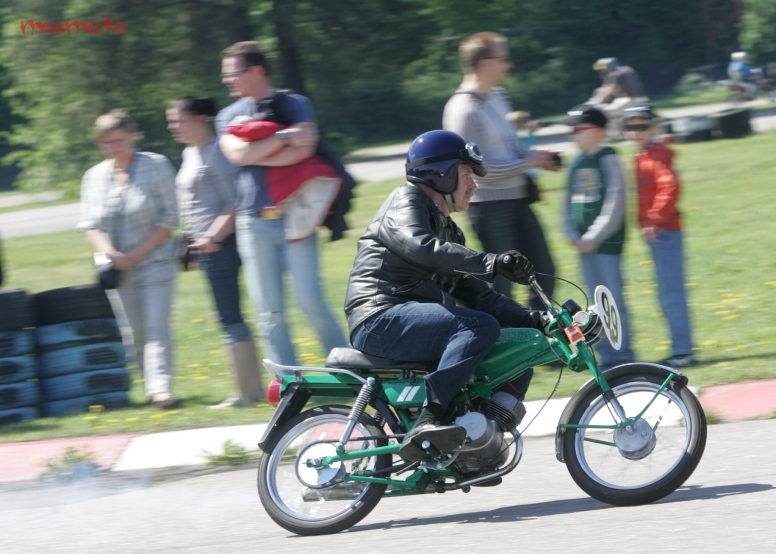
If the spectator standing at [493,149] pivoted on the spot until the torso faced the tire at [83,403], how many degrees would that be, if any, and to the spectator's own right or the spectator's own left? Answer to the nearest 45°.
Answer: approximately 180°

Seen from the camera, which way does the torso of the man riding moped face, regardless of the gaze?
to the viewer's right

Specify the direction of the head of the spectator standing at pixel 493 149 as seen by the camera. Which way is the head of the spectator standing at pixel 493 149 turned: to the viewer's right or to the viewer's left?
to the viewer's right

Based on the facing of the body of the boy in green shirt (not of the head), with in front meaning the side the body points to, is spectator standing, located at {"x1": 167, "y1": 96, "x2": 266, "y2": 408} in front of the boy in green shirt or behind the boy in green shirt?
in front

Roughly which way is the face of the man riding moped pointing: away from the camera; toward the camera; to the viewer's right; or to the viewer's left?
to the viewer's right

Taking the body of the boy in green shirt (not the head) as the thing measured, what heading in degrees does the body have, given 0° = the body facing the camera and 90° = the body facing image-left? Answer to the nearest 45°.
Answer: approximately 45°

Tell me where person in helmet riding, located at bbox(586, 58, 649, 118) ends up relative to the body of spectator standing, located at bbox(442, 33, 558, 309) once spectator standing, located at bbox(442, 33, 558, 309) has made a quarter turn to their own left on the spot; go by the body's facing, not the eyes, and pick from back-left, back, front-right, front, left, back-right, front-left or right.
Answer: front

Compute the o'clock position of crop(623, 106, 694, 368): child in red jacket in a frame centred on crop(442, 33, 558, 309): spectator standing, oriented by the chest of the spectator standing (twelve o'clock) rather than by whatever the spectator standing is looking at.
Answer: The child in red jacket is roughly at 12 o'clock from the spectator standing.

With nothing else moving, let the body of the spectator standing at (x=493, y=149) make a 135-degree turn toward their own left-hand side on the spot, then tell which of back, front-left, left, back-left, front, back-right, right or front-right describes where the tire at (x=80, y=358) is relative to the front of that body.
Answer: front-left

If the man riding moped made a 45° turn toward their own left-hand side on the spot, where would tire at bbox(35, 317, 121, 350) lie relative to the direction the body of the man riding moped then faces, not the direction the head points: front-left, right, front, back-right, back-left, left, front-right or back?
left

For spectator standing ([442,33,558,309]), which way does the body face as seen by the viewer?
to the viewer's right

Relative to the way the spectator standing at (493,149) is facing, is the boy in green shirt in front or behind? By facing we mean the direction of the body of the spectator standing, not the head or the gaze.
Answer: in front

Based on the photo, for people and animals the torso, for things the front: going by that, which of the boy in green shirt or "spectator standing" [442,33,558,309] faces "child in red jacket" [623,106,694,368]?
the spectator standing
